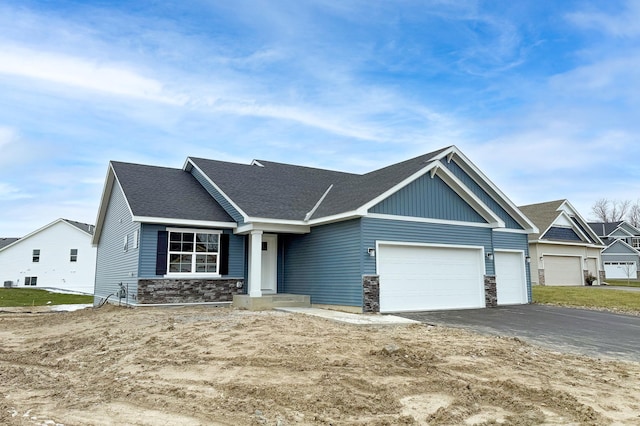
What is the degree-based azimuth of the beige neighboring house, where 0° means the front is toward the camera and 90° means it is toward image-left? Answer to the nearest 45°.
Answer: approximately 315°

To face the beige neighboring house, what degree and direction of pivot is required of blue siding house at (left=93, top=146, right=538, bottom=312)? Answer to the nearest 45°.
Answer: approximately 90° to its left

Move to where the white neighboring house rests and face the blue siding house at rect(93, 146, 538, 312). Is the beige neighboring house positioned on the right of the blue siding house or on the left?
left

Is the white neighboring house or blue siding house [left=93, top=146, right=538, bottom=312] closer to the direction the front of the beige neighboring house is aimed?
the blue siding house

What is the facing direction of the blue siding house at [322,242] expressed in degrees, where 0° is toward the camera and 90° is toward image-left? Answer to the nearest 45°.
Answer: approximately 315°

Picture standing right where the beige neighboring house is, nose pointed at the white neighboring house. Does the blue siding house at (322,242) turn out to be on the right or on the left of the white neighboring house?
left

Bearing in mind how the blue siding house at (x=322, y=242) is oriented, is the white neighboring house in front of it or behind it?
behind

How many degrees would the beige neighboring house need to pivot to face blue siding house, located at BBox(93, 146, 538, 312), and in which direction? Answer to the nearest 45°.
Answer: approximately 45° to its right

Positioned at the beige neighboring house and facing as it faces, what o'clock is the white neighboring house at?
The white neighboring house is roughly at 4 o'clock from the beige neighboring house.
